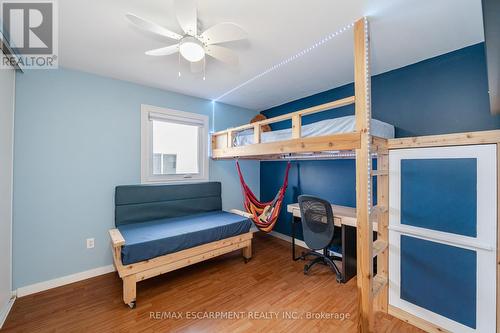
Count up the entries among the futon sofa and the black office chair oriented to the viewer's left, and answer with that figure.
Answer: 0

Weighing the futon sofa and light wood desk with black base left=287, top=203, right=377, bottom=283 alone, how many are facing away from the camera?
0

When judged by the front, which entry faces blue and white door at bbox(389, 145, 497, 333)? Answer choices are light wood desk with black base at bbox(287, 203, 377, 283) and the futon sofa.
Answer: the futon sofa

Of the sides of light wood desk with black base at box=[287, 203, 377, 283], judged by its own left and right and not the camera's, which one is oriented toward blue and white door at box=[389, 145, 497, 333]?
left

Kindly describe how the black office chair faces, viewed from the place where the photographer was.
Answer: facing away from the viewer and to the right of the viewer

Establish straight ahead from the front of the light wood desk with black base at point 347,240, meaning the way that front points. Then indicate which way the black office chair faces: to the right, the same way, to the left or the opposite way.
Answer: the opposite way

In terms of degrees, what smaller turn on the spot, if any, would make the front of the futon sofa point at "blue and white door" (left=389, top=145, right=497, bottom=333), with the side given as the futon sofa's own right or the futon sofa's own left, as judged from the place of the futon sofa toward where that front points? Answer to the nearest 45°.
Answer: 0° — it already faces it

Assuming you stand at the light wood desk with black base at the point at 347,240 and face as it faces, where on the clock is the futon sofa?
The futon sofa is roughly at 1 o'clock from the light wood desk with black base.

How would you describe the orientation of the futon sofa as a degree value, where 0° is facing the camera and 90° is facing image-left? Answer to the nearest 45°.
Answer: approximately 315°

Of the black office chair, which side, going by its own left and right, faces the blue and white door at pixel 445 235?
right

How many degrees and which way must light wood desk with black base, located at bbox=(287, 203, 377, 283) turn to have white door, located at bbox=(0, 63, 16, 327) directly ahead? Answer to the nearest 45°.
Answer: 0° — it already faces it

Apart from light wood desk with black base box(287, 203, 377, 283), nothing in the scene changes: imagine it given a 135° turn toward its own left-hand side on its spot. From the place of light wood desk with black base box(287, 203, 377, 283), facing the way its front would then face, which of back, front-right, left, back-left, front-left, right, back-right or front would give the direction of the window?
back

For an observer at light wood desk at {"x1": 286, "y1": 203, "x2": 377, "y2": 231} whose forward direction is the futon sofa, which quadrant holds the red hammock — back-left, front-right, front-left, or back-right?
front-right
